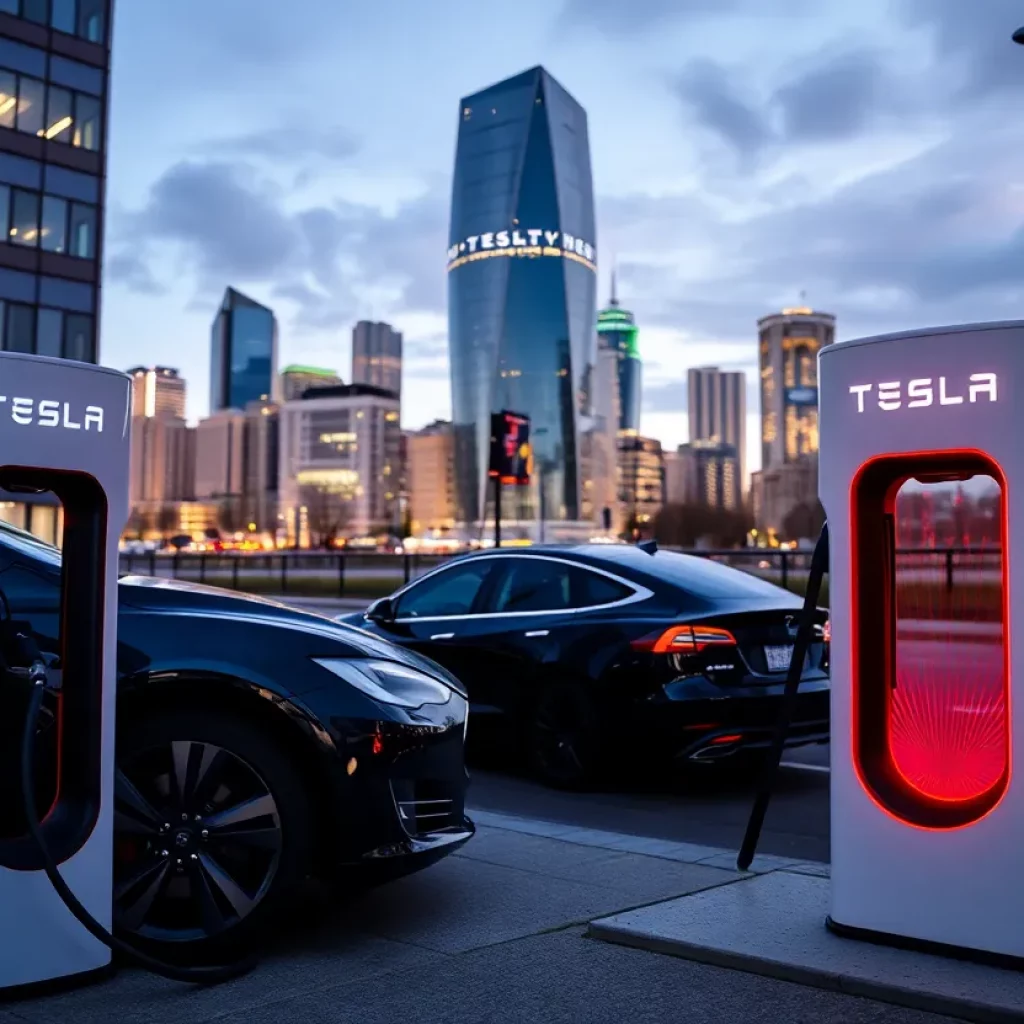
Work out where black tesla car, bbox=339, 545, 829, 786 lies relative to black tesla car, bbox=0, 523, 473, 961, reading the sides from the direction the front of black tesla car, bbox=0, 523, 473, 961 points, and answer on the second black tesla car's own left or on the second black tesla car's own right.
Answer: on the second black tesla car's own left

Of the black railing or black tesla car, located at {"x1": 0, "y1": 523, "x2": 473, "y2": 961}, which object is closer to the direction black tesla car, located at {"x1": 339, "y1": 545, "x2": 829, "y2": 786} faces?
the black railing

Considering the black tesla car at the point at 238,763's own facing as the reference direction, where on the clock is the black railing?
The black railing is roughly at 9 o'clock from the black tesla car.

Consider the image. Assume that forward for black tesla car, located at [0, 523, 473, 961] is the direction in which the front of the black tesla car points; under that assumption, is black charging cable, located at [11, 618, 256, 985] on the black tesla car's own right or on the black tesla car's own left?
on the black tesla car's own right

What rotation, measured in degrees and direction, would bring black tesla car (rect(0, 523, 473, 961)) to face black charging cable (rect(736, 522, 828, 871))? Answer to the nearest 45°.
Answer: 0° — it already faces it

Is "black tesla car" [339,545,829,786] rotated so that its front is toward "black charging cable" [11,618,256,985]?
no

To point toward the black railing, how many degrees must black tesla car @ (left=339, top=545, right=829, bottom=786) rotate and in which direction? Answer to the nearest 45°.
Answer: approximately 45° to its right

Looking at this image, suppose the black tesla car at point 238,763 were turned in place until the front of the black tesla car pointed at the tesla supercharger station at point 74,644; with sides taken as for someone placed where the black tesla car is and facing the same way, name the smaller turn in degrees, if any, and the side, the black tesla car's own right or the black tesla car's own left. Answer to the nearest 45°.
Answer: approximately 135° to the black tesla car's own right

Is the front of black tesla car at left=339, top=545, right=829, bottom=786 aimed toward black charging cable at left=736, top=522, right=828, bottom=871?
no

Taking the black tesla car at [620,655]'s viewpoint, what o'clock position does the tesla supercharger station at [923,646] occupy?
The tesla supercharger station is roughly at 7 o'clock from the black tesla car.

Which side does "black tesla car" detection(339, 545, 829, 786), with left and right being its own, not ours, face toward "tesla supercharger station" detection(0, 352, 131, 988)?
left

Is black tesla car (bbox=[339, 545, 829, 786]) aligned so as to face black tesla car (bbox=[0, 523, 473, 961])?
no

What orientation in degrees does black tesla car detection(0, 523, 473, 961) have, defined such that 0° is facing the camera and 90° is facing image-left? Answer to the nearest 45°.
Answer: approximately 270°

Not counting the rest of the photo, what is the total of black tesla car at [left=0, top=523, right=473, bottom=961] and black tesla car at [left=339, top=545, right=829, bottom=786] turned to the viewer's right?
1

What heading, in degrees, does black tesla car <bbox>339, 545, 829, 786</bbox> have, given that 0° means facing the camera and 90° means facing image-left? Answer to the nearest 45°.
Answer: approximately 135°

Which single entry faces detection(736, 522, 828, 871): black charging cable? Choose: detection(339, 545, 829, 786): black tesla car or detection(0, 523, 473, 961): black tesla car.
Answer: detection(0, 523, 473, 961): black tesla car

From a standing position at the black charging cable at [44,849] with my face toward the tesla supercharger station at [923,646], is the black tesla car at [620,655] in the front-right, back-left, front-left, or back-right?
front-left

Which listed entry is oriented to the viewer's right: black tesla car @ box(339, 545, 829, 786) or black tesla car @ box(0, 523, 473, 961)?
black tesla car @ box(0, 523, 473, 961)
